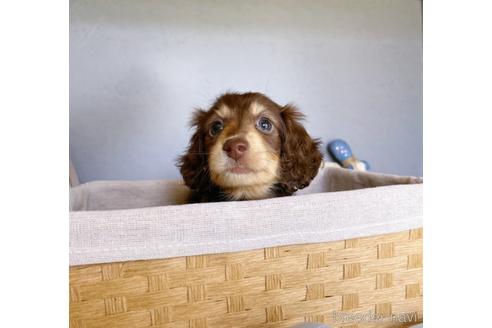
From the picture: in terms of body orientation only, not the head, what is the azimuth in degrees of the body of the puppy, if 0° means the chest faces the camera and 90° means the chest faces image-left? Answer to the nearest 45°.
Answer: approximately 0°

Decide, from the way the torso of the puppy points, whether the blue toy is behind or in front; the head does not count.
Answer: behind
